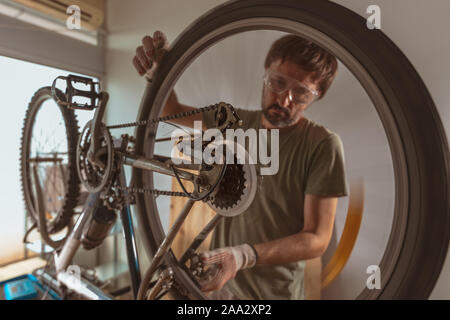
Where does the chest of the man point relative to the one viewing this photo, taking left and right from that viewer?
facing the viewer and to the left of the viewer

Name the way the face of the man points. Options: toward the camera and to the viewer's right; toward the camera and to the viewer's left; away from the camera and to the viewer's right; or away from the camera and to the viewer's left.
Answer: toward the camera and to the viewer's left
